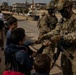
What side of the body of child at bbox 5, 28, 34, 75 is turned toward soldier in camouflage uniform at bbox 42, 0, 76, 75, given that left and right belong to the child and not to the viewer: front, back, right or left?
front

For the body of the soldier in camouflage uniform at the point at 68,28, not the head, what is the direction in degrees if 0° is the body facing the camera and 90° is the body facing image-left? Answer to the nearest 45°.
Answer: approximately 45°

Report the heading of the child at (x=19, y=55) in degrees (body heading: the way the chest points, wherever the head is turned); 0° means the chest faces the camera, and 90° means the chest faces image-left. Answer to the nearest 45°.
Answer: approximately 225°

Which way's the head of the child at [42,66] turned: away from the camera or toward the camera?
away from the camera

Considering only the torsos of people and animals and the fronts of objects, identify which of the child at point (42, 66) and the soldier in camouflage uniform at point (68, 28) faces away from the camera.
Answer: the child

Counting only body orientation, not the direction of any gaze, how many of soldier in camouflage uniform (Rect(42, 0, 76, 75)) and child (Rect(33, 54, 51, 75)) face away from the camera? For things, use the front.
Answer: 1

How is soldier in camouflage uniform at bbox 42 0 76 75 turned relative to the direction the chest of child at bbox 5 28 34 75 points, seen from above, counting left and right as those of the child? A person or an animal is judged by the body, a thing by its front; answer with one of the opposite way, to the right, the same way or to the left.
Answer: the opposite way

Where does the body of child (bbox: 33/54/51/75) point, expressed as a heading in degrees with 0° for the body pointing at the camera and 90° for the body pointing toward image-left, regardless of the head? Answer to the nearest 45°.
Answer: approximately 180°

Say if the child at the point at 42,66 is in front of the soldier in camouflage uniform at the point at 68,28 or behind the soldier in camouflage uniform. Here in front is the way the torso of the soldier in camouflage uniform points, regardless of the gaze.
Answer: in front
